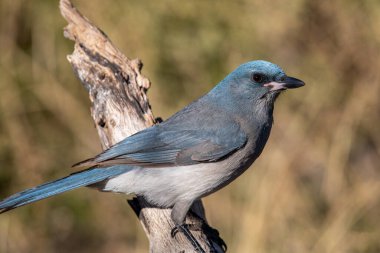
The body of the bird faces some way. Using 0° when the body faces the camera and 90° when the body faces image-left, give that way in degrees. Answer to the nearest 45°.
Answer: approximately 270°
